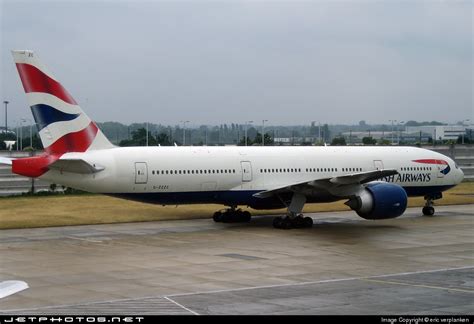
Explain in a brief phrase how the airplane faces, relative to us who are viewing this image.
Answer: facing away from the viewer and to the right of the viewer
